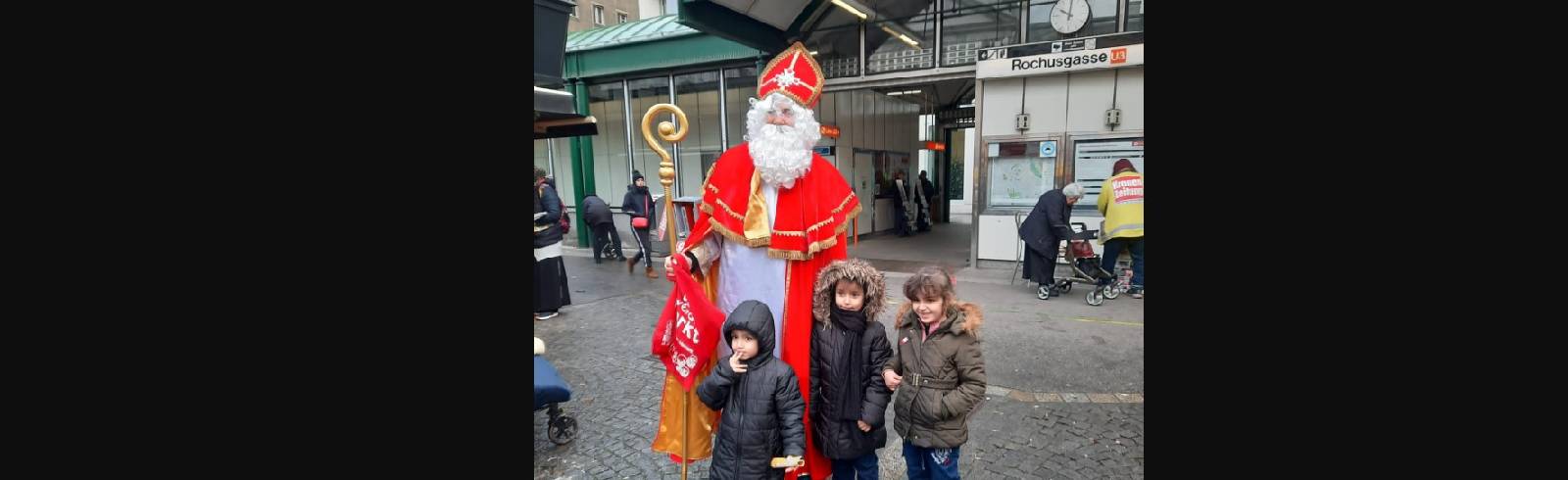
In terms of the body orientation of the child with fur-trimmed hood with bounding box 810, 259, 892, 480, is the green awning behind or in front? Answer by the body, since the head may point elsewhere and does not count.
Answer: behind

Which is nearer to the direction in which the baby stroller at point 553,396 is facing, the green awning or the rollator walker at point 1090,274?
the rollator walker

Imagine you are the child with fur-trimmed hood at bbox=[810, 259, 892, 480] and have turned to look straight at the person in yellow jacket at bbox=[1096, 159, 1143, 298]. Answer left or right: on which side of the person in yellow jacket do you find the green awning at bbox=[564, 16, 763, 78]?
left

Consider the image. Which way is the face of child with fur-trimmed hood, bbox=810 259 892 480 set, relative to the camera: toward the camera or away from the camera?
toward the camera

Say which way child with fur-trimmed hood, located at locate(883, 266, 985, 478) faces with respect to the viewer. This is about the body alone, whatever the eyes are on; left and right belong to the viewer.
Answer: facing the viewer and to the left of the viewer

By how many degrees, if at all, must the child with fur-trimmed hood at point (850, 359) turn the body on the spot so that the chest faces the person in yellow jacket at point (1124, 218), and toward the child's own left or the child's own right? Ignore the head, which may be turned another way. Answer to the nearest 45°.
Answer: approximately 135° to the child's own left

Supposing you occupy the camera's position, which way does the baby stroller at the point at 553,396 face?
facing to the right of the viewer

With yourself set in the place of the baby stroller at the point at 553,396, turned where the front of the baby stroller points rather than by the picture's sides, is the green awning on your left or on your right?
on your left

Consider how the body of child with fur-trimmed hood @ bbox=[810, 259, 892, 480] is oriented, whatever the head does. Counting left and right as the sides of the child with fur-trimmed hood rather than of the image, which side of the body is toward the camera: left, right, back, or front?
front
